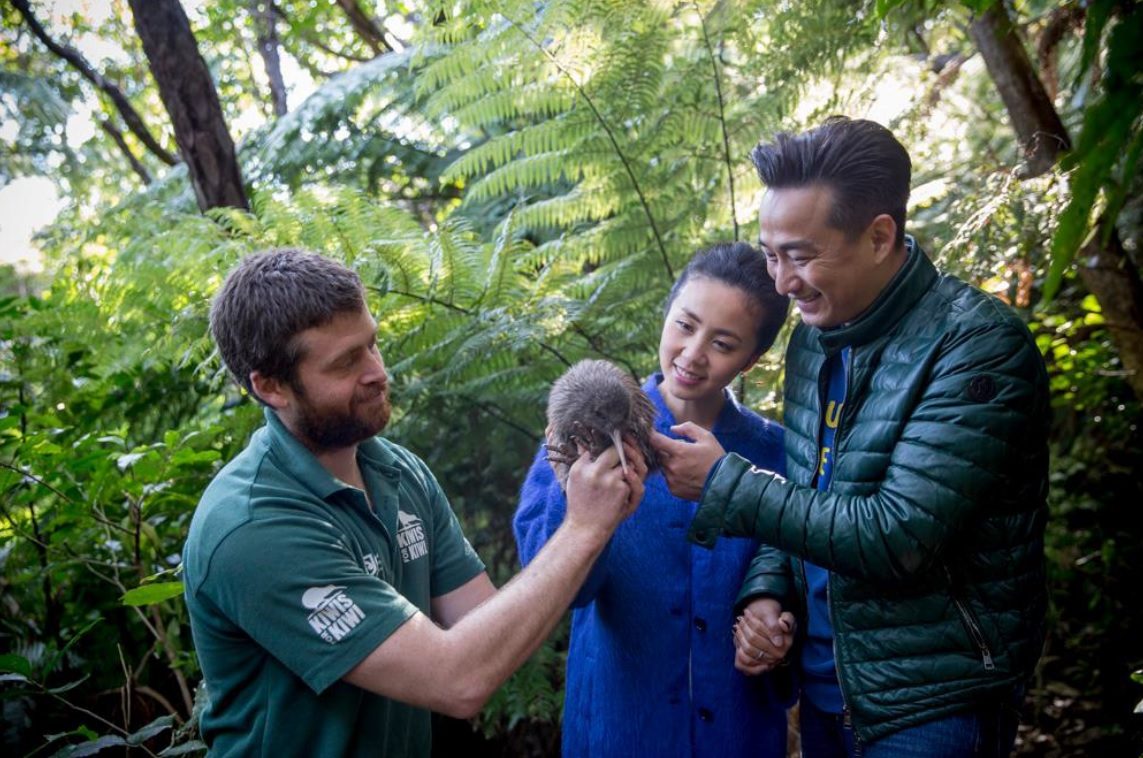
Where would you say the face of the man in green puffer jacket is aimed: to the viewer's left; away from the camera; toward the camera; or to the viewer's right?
to the viewer's left

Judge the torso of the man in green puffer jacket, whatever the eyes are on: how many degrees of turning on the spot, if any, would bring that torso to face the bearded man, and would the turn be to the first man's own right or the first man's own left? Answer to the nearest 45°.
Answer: approximately 45° to the first man's own right

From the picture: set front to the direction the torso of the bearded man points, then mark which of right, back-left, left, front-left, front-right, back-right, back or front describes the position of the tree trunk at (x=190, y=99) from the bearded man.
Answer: back-left

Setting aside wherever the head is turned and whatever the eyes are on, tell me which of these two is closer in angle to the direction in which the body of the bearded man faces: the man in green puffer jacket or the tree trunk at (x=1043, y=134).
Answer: the man in green puffer jacket

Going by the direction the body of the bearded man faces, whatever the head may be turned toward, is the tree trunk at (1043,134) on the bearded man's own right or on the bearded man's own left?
on the bearded man's own left

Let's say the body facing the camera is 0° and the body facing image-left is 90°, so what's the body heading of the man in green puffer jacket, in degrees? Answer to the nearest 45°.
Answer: approximately 45°

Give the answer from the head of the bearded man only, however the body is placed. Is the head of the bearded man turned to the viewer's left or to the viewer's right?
to the viewer's right

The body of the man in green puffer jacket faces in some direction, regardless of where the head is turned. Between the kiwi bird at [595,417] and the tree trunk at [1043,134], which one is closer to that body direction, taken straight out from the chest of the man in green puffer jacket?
the kiwi bird

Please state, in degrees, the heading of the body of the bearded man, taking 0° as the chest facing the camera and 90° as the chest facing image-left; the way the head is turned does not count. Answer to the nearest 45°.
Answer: approximately 315°

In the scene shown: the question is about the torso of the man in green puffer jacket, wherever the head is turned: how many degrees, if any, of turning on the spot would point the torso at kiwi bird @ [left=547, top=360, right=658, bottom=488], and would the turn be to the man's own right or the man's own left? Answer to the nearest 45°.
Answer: approximately 45° to the man's own right

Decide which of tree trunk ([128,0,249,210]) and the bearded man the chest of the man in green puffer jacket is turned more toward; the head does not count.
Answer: the bearded man

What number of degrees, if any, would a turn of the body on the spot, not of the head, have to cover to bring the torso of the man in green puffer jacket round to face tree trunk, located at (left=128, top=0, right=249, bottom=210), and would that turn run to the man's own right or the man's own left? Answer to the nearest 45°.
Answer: approximately 90° to the man's own right
